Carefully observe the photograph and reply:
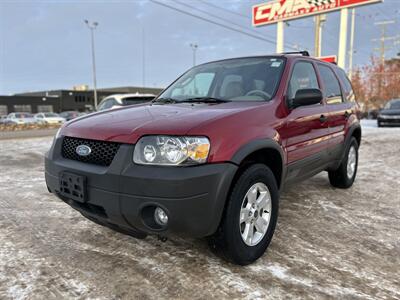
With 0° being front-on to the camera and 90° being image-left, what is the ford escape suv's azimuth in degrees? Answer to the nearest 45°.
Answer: approximately 45°

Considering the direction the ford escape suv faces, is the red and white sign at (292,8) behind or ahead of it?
behind

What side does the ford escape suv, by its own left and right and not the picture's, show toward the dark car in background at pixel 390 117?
back
